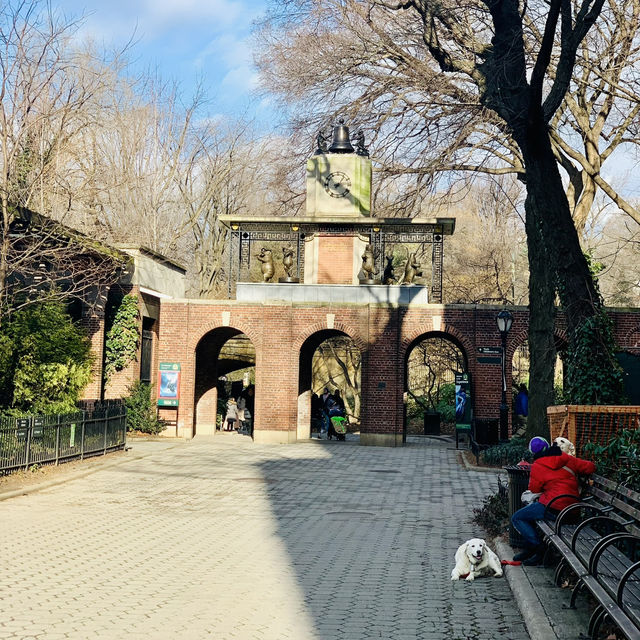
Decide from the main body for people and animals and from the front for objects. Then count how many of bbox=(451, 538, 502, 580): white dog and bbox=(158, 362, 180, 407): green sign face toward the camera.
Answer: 2

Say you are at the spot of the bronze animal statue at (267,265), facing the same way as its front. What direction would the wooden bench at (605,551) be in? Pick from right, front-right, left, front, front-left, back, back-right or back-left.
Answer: front-left

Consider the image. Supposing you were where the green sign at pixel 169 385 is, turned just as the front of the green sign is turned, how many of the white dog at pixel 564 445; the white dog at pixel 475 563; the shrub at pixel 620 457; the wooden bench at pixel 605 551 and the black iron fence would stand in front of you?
5

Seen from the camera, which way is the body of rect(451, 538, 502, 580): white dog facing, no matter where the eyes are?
toward the camera

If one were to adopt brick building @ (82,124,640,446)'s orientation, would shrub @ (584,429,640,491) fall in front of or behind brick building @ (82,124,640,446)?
in front

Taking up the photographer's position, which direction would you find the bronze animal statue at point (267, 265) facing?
facing the viewer and to the left of the viewer

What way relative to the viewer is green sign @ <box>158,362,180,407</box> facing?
toward the camera

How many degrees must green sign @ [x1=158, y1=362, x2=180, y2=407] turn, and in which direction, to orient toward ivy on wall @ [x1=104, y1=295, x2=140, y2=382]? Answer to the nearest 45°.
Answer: approximately 45° to its right

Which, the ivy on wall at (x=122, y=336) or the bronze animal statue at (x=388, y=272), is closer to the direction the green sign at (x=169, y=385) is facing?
the ivy on wall

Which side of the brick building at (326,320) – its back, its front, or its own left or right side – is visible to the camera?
front

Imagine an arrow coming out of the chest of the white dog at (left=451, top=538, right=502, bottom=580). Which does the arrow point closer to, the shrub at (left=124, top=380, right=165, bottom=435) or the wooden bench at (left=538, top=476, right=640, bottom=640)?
the wooden bench

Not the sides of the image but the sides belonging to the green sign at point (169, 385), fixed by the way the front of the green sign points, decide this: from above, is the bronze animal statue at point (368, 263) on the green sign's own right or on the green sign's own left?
on the green sign's own left

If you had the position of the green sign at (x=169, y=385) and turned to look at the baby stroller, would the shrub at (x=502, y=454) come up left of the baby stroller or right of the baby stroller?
right
